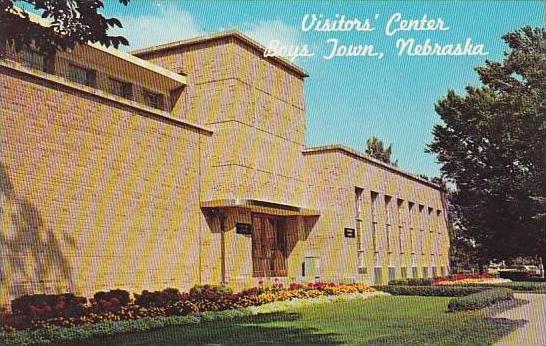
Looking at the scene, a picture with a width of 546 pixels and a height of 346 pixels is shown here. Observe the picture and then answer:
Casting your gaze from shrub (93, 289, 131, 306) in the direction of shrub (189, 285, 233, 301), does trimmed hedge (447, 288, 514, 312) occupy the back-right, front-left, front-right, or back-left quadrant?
front-right

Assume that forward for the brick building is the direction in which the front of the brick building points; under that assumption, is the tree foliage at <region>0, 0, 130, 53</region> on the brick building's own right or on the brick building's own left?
on the brick building's own right

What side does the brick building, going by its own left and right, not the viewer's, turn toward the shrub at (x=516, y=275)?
left

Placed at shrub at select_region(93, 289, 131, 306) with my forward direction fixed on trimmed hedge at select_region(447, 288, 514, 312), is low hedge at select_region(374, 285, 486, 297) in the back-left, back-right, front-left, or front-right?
front-left

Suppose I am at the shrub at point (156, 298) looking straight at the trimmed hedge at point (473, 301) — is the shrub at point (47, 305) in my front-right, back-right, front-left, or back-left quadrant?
back-right

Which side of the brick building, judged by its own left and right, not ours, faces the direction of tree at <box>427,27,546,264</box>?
left

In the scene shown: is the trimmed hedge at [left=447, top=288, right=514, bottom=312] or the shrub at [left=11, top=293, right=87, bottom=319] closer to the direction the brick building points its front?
the trimmed hedge

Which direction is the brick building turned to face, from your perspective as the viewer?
facing the viewer and to the right of the viewer

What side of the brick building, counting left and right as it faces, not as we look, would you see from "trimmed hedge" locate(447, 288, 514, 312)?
front

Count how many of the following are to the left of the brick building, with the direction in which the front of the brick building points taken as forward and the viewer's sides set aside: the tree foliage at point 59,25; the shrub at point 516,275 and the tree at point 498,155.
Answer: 2
